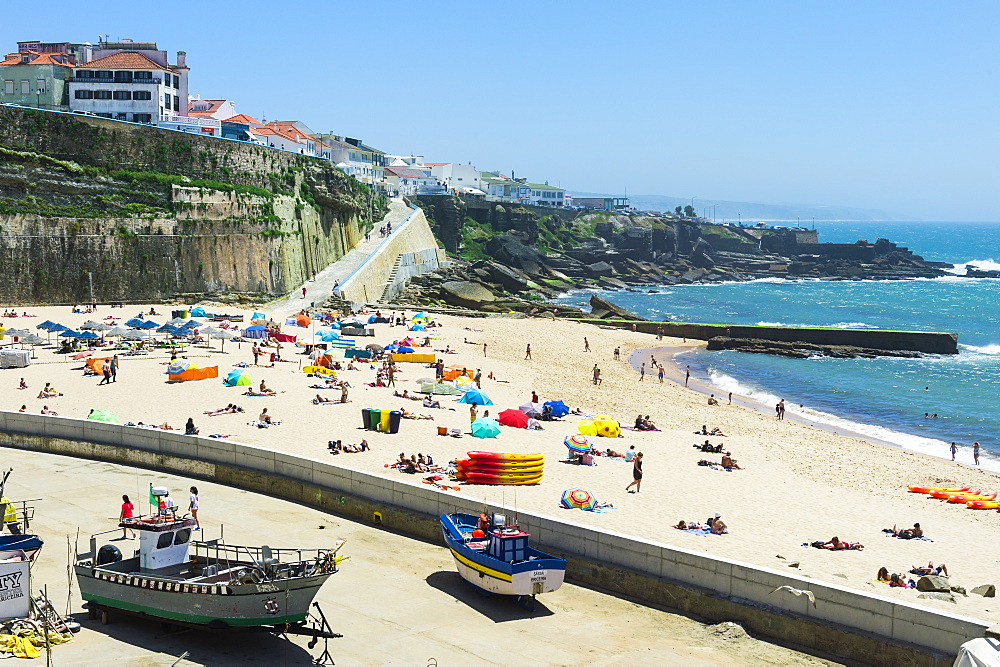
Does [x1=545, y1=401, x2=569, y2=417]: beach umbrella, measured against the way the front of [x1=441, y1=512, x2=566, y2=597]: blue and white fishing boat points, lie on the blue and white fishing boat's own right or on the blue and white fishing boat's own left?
on the blue and white fishing boat's own right

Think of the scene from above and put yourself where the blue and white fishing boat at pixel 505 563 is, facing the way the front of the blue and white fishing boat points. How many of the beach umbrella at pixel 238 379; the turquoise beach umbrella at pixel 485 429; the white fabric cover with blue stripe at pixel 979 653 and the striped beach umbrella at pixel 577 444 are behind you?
1

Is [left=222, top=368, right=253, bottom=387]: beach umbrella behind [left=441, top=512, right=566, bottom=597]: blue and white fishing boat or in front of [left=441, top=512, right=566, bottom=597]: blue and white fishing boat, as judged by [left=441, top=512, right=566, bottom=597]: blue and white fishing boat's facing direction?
in front

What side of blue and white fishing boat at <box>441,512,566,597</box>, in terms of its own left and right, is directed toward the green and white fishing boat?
left

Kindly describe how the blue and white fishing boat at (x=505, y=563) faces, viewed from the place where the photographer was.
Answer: facing away from the viewer and to the left of the viewer

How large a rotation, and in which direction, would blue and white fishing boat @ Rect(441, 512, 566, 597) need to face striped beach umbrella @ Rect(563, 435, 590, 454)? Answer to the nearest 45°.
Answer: approximately 45° to its right

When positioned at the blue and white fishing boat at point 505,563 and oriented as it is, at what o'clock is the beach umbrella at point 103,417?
The beach umbrella is roughly at 12 o'clock from the blue and white fishing boat.

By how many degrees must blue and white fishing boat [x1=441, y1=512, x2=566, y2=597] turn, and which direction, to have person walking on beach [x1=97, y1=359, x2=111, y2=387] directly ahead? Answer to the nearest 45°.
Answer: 0° — it already faces them

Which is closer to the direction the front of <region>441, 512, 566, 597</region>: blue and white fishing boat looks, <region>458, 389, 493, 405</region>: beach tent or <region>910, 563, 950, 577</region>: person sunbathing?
the beach tent

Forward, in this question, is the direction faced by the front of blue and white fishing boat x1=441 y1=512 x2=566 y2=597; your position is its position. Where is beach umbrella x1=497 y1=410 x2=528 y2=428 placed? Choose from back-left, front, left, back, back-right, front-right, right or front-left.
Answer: front-right

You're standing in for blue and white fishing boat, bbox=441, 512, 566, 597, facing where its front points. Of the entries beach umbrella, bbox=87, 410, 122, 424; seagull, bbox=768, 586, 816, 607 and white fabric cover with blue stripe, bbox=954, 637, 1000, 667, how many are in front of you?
1

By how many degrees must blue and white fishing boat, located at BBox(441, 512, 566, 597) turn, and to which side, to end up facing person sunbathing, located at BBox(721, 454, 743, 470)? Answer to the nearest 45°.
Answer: approximately 90° to its right
